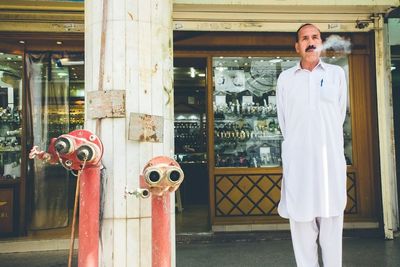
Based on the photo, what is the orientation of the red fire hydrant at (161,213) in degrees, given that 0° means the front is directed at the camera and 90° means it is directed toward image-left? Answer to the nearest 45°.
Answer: approximately 0°

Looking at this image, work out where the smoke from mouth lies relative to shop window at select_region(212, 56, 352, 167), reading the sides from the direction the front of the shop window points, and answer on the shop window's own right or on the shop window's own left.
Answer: on the shop window's own left

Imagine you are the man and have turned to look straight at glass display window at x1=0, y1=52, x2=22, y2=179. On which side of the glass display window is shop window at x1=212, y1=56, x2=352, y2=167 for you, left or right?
right

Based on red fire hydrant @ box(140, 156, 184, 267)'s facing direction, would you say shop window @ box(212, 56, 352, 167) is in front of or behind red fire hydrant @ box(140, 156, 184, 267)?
behind

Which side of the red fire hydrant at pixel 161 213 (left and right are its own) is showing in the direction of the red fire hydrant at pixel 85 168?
right
